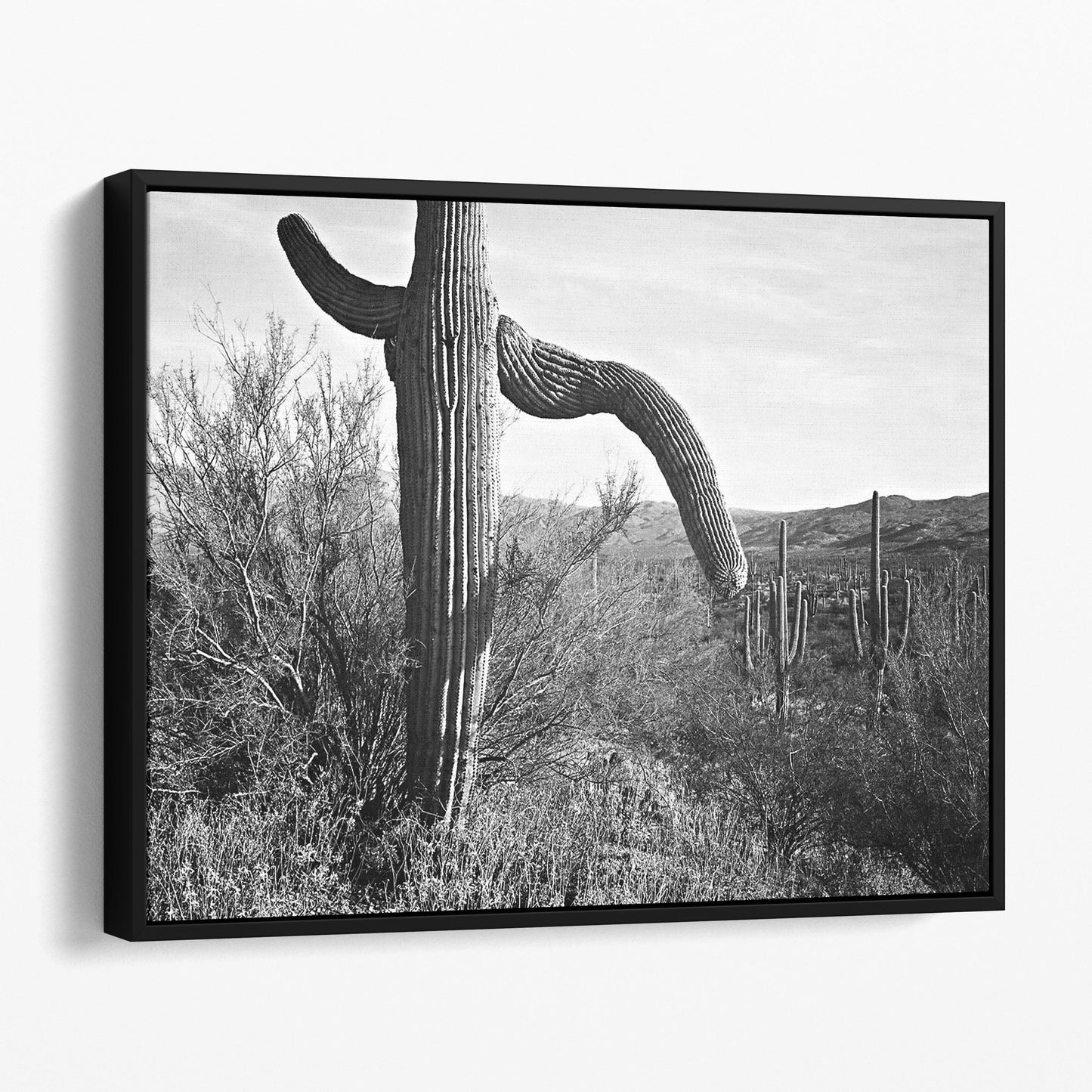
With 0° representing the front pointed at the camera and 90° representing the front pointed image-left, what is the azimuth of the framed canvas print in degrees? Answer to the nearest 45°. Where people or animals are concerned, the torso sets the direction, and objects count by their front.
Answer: approximately 315°
